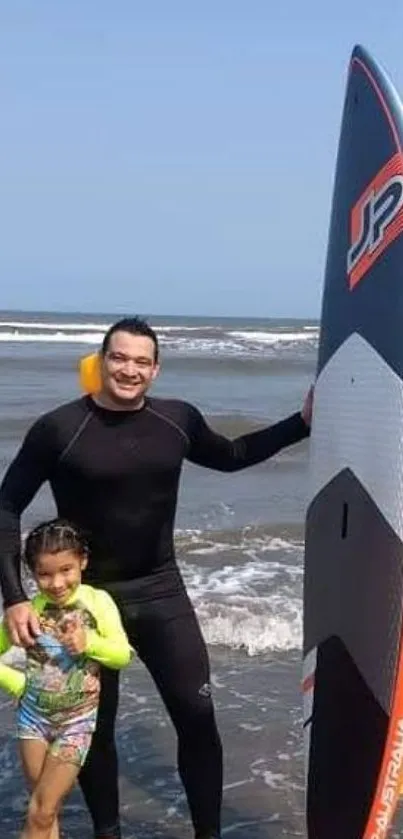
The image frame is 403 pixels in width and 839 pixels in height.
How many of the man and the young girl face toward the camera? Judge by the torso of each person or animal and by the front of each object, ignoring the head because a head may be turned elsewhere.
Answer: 2

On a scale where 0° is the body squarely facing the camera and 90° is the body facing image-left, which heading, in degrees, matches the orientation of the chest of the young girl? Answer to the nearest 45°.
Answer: approximately 0°
